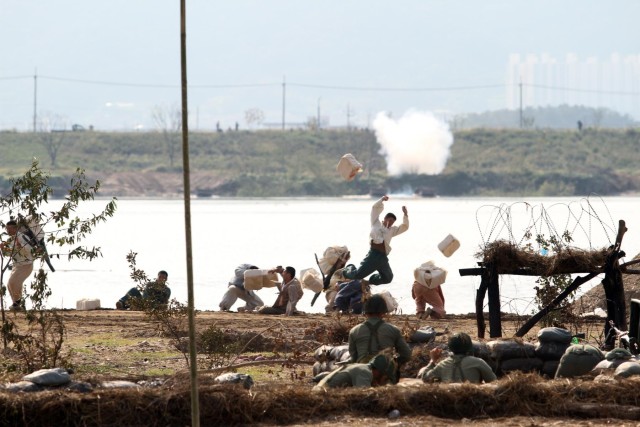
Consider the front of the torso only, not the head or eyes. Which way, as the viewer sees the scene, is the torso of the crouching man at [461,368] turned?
away from the camera

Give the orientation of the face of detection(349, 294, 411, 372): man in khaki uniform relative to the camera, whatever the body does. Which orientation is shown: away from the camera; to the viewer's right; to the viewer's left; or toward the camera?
away from the camera

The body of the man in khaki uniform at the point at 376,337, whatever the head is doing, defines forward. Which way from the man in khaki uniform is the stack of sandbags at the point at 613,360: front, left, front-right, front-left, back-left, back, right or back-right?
right

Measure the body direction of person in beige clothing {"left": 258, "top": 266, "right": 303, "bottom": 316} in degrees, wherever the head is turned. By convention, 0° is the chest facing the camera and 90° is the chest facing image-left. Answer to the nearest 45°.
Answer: approximately 90°

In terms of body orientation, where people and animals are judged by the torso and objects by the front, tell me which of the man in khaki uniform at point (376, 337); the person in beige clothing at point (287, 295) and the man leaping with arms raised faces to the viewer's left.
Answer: the person in beige clothing

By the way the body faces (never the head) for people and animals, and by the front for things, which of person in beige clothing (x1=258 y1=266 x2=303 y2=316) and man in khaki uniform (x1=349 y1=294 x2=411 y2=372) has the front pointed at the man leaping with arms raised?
the man in khaki uniform

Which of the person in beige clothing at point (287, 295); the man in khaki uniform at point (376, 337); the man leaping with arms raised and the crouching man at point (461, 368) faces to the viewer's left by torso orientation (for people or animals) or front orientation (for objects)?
the person in beige clothing

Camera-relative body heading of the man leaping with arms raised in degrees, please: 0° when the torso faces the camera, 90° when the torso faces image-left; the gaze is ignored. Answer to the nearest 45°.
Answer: approximately 315°

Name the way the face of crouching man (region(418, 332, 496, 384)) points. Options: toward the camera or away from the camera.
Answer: away from the camera

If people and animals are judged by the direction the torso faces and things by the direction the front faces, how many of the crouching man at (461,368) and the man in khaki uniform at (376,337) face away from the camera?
2

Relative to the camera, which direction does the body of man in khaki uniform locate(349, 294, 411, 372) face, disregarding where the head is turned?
away from the camera

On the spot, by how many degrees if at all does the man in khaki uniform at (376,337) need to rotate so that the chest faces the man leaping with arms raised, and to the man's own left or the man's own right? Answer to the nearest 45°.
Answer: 0° — they already face them

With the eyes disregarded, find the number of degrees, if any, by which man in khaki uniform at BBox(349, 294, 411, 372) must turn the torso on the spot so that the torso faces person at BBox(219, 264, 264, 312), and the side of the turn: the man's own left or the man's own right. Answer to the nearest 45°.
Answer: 0° — they already face them

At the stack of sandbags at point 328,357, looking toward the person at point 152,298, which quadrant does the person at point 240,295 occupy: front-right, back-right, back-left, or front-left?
front-right

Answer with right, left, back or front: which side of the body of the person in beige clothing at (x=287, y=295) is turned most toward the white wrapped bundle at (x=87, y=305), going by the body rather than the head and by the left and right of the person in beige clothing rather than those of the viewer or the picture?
front
